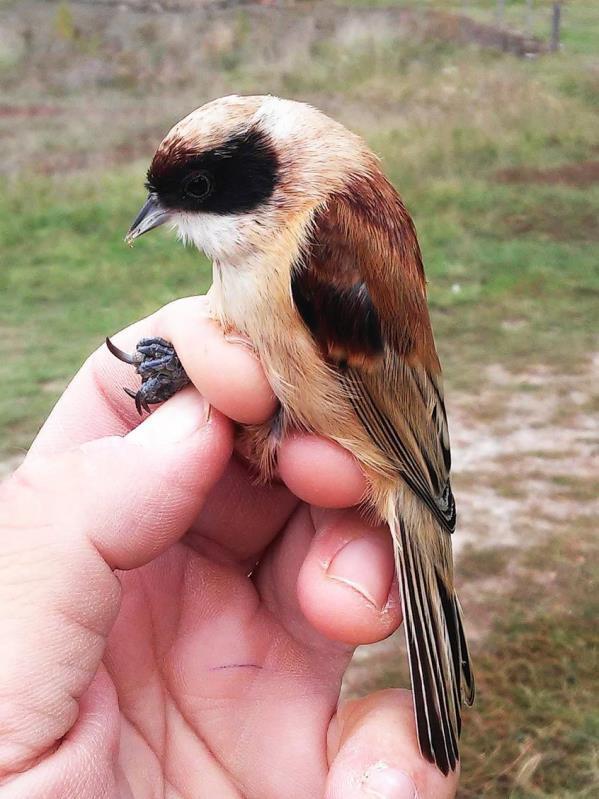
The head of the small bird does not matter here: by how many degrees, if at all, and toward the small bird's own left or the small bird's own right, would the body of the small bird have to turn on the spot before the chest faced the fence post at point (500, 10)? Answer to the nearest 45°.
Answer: approximately 90° to the small bird's own right

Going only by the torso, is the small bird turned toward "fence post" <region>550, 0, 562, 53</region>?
no

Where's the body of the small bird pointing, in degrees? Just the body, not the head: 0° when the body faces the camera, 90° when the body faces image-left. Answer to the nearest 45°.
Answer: approximately 90°
